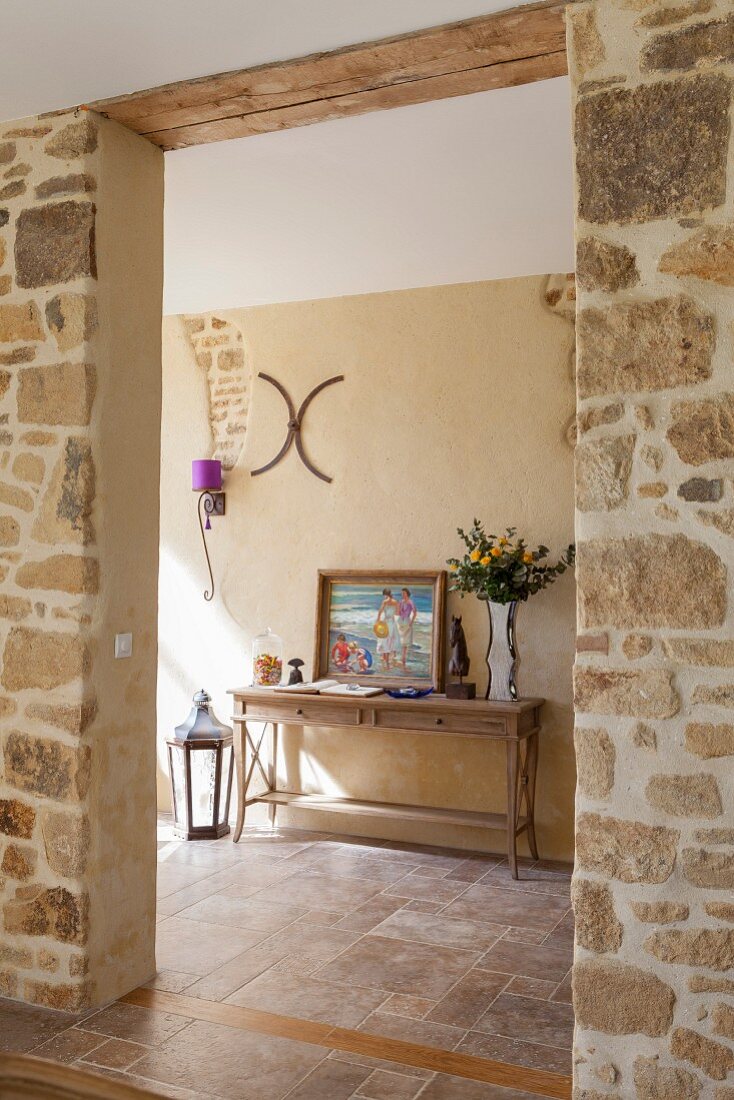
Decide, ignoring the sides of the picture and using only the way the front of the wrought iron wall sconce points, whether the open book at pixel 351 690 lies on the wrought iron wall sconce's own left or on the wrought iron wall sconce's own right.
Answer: on the wrought iron wall sconce's own left

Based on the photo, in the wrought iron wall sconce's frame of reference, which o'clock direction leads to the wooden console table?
The wooden console table is roughly at 9 o'clock from the wrought iron wall sconce.

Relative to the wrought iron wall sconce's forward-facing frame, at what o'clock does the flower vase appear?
The flower vase is roughly at 9 o'clock from the wrought iron wall sconce.

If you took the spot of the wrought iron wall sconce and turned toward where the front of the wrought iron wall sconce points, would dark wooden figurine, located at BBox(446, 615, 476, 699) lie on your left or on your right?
on your left

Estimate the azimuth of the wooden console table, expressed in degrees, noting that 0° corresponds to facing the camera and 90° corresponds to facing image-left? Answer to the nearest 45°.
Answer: approximately 45°

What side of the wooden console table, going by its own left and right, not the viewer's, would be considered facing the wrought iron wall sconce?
right

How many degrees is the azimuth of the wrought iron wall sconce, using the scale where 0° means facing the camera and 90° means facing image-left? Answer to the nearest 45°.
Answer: approximately 45°
